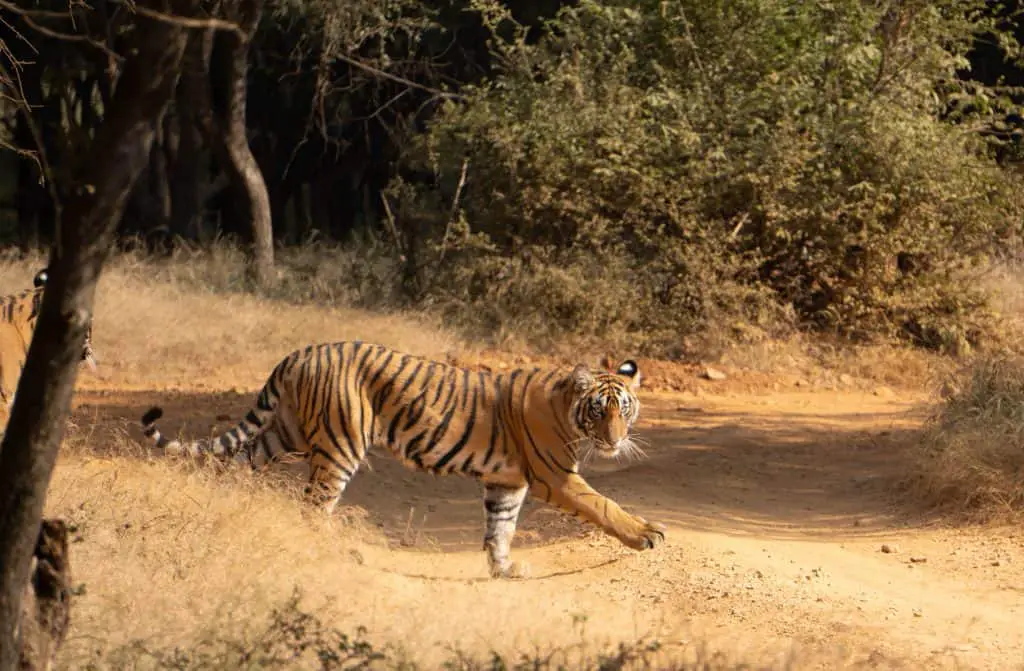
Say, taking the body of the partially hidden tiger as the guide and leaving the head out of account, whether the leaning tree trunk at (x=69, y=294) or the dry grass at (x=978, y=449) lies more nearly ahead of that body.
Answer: the dry grass

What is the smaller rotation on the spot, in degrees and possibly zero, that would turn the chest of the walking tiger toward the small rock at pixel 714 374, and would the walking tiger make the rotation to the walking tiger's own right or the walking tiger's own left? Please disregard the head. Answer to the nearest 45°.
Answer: approximately 45° to the walking tiger's own left

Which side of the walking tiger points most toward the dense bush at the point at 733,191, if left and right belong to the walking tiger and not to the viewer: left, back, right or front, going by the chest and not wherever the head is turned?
left

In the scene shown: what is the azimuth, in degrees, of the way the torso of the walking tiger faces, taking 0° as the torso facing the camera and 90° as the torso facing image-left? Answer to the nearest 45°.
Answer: approximately 270°

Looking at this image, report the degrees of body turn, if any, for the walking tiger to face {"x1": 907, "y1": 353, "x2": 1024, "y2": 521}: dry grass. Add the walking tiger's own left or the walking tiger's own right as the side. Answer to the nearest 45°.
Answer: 0° — it already faces it

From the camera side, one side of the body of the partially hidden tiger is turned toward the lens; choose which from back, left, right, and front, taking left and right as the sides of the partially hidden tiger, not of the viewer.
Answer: right

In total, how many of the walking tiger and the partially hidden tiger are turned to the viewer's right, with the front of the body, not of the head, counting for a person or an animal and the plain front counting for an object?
2

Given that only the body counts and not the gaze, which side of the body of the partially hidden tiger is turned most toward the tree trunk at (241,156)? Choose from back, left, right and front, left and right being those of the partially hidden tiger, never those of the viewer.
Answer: left

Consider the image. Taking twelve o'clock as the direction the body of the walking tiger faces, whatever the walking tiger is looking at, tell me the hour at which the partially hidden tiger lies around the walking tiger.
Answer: The partially hidden tiger is roughly at 7 o'clock from the walking tiger.
